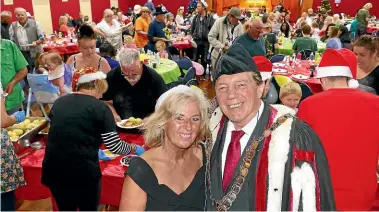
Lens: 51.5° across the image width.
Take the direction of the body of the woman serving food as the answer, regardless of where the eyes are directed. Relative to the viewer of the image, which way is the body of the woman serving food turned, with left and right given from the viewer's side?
facing away from the viewer and to the right of the viewer

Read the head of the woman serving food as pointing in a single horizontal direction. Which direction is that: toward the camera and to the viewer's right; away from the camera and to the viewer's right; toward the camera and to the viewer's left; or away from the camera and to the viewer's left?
away from the camera and to the viewer's right

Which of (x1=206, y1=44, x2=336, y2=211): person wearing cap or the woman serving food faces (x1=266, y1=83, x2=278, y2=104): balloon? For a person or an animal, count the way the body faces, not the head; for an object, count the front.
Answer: the woman serving food

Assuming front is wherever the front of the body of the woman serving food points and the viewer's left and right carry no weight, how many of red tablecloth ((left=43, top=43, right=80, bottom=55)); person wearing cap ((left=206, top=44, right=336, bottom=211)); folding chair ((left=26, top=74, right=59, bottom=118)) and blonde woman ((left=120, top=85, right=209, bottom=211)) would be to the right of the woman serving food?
2

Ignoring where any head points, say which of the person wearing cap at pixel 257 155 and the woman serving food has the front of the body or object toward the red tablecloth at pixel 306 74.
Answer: the woman serving food

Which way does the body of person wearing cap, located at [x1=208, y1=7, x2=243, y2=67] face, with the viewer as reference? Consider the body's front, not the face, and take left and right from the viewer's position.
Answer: facing the viewer and to the right of the viewer

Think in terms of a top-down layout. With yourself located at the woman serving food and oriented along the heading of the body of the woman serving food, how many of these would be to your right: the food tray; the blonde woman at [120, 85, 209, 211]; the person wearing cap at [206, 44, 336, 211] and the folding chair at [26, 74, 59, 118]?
2

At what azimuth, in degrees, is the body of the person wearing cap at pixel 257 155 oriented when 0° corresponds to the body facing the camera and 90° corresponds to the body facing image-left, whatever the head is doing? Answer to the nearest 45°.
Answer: approximately 45°

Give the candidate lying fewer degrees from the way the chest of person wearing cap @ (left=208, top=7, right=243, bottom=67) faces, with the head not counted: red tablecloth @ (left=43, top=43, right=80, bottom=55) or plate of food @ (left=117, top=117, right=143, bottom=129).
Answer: the plate of food

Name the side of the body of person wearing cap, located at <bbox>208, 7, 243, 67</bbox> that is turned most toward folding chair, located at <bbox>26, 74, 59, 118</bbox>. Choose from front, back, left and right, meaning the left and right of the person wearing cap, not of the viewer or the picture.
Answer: right
